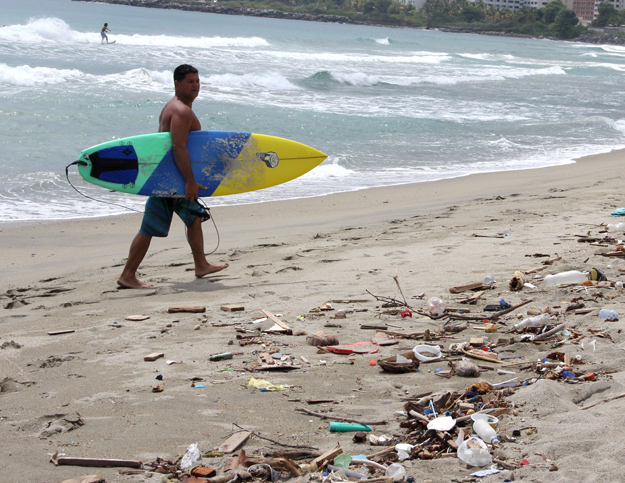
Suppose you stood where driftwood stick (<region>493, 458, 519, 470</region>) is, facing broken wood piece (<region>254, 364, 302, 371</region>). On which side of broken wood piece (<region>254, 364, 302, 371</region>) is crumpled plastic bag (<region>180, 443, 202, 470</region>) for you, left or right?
left

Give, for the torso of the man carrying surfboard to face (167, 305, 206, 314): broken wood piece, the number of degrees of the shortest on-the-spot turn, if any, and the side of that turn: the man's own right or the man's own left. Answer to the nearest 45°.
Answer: approximately 90° to the man's own right

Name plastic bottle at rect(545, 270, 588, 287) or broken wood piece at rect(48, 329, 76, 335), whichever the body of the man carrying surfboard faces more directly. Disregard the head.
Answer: the plastic bottle

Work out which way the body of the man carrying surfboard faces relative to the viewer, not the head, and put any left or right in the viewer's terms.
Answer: facing to the right of the viewer

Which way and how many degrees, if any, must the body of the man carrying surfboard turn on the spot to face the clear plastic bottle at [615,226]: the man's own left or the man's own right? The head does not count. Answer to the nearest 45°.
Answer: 0° — they already face it

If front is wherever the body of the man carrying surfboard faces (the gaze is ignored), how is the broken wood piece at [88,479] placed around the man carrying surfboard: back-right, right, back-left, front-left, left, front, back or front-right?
right

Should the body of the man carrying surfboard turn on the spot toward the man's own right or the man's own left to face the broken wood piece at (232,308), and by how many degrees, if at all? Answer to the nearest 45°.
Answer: approximately 90° to the man's own right

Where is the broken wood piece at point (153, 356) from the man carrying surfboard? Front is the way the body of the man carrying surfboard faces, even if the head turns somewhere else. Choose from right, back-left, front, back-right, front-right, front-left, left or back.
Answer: right

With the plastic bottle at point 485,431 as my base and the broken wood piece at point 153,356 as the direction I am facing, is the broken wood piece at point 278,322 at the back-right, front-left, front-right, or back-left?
front-right

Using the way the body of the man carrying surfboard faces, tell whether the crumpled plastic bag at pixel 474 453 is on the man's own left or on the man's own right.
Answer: on the man's own right

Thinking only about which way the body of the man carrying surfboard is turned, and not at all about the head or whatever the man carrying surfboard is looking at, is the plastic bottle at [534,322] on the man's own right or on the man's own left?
on the man's own right
